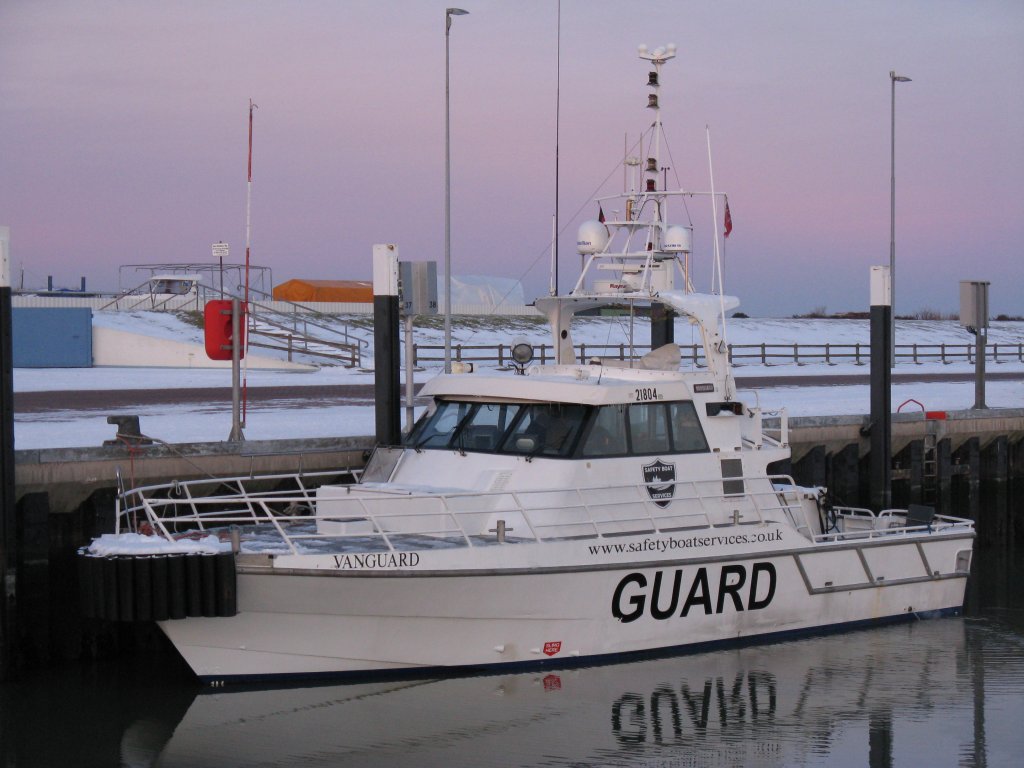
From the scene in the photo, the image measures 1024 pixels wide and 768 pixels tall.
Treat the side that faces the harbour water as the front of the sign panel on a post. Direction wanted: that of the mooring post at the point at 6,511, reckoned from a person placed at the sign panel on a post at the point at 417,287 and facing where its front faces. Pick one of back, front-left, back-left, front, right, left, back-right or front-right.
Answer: front-right

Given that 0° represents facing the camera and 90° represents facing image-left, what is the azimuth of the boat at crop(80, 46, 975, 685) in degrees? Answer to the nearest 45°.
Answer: approximately 45°

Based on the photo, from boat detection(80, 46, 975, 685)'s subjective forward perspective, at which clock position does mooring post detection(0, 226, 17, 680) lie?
The mooring post is roughly at 1 o'clock from the boat.

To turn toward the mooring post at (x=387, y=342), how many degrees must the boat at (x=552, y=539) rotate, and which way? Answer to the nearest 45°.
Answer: approximately 90° to its right

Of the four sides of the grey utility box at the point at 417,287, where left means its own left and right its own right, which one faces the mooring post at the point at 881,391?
left

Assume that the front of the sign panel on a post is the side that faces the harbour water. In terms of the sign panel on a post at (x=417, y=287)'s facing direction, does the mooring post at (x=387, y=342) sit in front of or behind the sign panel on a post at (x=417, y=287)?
in front

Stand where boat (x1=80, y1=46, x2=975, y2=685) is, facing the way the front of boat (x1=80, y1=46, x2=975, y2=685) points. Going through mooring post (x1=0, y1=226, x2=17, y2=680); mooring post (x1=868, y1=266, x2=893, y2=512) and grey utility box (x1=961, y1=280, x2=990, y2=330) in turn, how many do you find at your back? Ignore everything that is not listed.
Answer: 2

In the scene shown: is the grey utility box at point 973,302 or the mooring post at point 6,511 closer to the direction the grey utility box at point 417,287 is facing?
the mooring post

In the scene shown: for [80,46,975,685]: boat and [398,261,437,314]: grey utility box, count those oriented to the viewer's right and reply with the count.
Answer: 0

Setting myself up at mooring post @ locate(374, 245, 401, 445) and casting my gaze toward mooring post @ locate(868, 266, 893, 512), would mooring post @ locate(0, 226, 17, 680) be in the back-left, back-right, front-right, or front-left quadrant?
back-right
